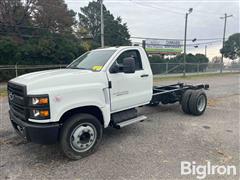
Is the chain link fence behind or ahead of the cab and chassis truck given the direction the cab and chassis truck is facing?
behind

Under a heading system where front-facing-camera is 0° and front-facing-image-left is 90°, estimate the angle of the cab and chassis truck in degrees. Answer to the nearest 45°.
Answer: approximately 45°

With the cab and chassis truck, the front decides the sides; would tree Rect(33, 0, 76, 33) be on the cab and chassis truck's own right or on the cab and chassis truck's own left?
on the cab and chassis truck's own right

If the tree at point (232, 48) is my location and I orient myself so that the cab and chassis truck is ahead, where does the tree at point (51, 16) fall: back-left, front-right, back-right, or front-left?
front-right

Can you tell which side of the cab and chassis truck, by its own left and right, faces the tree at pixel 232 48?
back
